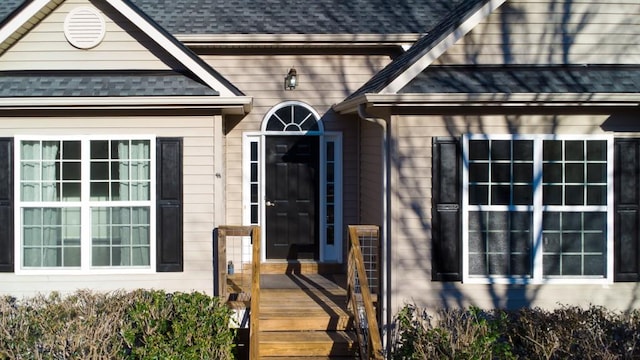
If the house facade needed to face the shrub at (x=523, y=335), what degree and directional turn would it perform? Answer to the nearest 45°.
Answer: approximately 45° to its left

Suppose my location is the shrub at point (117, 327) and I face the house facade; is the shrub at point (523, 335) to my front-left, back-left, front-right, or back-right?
front-right

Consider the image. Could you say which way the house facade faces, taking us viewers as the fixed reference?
facing the viewer

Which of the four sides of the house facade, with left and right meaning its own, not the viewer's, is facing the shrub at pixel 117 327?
right

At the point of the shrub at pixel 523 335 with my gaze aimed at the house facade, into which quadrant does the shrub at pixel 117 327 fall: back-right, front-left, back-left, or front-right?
front-left
